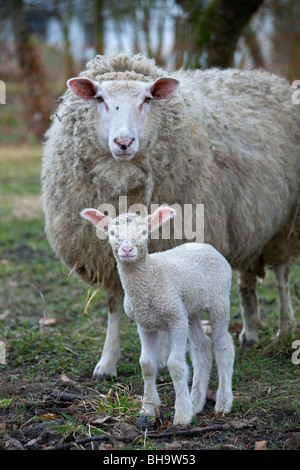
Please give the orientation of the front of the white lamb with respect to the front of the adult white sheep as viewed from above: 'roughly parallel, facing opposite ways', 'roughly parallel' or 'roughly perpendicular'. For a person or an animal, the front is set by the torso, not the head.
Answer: roughly parallel

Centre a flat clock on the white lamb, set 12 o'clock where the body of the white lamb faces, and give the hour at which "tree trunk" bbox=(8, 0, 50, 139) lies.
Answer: The tree trunk is roughly at 4 o'clock from the white lamb.

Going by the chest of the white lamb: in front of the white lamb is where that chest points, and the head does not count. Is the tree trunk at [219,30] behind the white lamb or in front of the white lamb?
behind

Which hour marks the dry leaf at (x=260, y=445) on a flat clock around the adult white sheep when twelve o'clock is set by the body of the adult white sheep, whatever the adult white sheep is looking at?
The dry leaf is roughly at 10 o'clock from the adult white sheep.

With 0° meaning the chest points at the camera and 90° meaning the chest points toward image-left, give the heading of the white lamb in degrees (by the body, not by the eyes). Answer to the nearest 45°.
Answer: approximately 45°

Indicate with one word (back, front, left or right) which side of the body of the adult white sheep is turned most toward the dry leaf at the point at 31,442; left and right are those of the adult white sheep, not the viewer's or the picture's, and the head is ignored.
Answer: front

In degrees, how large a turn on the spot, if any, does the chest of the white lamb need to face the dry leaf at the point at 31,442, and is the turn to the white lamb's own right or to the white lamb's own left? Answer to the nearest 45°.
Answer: approximately 45° to the white lamb's own right

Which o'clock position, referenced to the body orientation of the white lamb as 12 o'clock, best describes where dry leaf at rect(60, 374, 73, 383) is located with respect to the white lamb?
The dry leaf is roughly at 3 o'clock from the white lamb.

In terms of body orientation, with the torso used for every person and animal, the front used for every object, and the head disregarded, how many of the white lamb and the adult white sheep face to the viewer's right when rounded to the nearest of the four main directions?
0

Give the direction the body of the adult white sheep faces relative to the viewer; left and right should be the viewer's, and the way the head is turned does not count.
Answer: facing the viewer and to the left of the viewer

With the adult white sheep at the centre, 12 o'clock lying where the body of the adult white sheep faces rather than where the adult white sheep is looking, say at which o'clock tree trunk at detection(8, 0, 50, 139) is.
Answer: The tree trunk is roughly at 4 o'clock from the adult white sheep.
